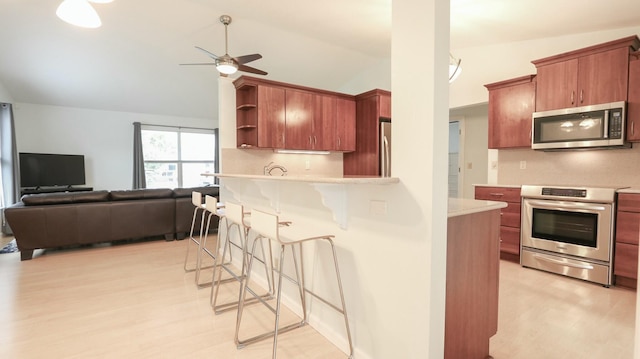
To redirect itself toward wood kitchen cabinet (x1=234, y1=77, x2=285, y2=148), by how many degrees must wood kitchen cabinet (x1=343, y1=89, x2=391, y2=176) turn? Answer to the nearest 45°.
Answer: approximately 90° to its right

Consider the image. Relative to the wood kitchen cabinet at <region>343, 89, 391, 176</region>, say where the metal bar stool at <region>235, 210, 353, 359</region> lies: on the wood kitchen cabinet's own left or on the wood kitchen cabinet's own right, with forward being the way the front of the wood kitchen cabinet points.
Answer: on the wood kitchen cabinet's own right

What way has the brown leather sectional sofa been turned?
away from the camera

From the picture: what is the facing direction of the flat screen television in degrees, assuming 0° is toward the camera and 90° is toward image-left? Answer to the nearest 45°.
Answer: approximately 0°

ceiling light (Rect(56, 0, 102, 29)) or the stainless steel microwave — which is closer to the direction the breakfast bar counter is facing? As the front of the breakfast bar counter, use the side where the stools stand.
the ceiling light

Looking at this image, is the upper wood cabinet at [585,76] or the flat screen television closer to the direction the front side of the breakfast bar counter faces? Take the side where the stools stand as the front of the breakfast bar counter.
the flat screen television

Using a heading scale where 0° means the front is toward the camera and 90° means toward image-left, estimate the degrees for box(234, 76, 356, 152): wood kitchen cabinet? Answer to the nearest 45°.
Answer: approximately 315°

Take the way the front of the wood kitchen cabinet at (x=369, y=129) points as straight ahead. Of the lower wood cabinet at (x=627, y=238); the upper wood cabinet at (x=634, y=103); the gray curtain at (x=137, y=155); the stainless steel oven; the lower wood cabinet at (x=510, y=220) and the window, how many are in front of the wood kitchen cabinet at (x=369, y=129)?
4

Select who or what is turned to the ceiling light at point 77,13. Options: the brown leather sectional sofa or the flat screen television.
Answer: the flat screen television

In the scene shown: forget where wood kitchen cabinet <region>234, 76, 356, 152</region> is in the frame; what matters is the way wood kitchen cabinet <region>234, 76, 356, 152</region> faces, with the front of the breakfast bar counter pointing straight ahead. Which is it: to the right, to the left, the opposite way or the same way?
to the left

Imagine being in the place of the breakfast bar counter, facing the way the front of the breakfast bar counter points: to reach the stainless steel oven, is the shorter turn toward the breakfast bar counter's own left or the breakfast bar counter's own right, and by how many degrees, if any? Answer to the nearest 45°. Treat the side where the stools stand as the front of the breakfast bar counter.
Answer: approximately 180°

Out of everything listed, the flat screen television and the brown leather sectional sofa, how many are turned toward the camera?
1
